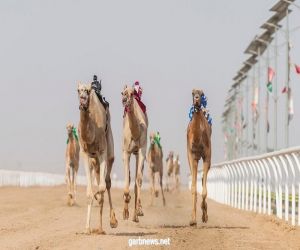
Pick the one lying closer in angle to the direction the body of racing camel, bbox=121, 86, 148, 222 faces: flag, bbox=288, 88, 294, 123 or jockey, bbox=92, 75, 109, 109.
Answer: the jockey

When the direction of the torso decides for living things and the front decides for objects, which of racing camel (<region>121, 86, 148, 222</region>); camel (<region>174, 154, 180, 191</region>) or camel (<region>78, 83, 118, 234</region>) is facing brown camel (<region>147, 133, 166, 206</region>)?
camel (<region>174, 154, 180, 191</region>)

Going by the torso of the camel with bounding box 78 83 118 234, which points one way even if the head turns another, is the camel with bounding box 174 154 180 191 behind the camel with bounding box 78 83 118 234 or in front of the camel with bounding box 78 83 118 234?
behind

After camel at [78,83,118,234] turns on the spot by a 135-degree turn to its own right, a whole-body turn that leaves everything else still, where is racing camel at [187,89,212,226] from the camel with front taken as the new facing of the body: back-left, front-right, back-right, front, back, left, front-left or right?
right

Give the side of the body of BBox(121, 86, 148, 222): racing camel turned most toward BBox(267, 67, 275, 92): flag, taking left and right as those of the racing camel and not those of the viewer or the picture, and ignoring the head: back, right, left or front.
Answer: back

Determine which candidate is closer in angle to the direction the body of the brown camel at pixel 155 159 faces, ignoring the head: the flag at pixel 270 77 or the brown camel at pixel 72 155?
the brown camel

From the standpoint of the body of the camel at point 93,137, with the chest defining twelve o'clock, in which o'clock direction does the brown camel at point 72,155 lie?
The brown camel is roughly at 6 o'clock from the camel.

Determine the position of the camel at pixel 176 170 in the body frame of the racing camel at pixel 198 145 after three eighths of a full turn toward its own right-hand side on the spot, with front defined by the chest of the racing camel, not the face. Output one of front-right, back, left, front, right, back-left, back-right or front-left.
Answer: front-right

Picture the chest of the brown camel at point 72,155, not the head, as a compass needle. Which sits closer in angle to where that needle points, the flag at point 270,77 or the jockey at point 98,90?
the jockey
